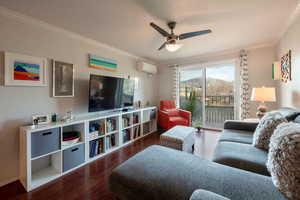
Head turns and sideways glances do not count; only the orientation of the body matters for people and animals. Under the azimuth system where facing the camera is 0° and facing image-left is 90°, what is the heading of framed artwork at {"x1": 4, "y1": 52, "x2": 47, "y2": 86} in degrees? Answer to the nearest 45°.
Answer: approximately 315°

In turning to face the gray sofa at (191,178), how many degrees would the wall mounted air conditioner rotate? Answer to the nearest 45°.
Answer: approximately 45° to its right

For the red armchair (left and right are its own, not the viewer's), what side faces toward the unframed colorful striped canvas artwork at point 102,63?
right

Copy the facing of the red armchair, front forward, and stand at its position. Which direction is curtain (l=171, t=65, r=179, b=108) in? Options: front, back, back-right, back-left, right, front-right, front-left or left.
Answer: back-left

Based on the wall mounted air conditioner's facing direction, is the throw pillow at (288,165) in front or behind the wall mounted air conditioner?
in front

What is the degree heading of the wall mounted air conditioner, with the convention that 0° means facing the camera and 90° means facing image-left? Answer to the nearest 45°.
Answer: approximately 315°

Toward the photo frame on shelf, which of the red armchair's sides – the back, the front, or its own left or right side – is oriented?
right
